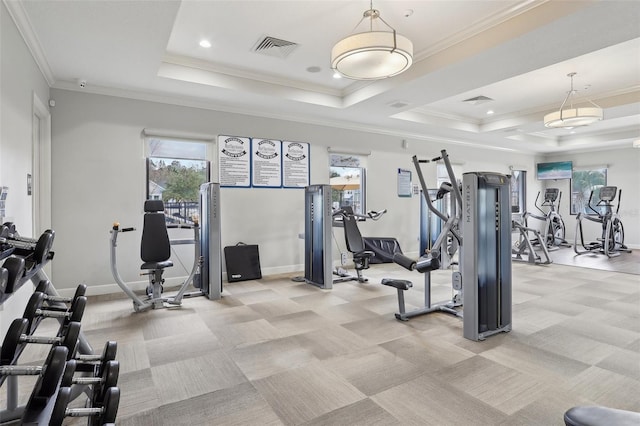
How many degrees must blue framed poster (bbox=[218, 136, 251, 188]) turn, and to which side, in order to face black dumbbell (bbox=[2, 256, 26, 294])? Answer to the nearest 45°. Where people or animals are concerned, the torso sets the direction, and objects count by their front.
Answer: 0° — it already faces it

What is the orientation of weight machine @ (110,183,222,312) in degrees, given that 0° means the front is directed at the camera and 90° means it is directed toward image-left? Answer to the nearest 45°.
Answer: approximately 0°

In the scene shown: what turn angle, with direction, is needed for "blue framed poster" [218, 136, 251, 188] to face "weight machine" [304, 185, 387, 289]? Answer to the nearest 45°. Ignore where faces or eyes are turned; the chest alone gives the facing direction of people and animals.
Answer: approximately 45° to its left

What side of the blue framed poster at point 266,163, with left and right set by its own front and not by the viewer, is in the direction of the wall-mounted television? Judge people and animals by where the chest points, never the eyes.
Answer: left

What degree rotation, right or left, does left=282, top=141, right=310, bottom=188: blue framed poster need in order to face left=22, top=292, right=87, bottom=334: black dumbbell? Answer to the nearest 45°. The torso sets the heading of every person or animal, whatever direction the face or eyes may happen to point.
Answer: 0° — it already faces it

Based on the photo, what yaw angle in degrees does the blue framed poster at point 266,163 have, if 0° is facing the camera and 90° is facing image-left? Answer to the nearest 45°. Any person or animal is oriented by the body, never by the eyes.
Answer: approximately 0°

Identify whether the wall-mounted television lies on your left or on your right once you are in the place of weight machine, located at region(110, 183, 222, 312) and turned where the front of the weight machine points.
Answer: on your left
